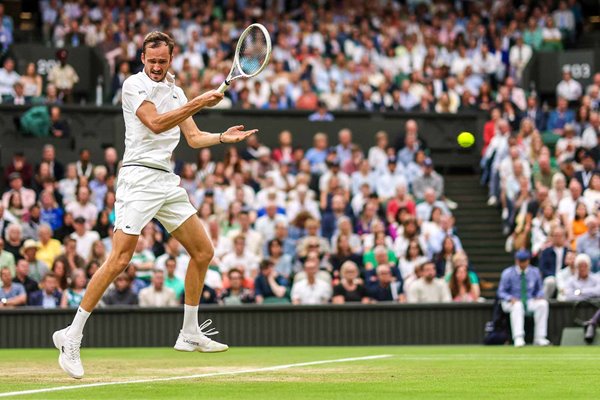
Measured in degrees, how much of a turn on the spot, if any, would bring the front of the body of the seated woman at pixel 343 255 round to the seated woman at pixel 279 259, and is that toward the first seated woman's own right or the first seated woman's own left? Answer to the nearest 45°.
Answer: approximately 90° to the first seated woman's own right

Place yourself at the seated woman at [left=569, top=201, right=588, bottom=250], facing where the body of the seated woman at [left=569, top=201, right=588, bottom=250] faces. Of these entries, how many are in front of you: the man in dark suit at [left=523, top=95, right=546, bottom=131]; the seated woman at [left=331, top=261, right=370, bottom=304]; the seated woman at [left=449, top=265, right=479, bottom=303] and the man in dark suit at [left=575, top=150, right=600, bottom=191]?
2

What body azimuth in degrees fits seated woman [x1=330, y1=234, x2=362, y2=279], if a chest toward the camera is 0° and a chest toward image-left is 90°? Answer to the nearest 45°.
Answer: approximately 0°

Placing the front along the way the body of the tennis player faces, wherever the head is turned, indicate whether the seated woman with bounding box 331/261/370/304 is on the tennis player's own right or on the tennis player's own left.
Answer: on the tennis player's own left

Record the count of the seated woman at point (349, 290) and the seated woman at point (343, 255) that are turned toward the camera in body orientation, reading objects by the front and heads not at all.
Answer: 2

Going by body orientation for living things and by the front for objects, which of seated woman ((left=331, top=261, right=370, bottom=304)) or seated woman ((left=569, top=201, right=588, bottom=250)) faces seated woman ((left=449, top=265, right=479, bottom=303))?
seated woman ((left=569, top=201, right=588, bottom=250))

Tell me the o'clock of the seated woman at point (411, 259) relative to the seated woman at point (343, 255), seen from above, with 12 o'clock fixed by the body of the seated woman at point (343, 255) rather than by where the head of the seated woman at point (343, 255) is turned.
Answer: the seated woman at point (411, 259) is roughly at 9 o'clock from the seated woman at point (343, 255).

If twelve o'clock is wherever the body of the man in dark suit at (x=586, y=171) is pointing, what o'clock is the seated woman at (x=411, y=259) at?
The seated woman is roughly at 12 o'clock from the man in dark suit.

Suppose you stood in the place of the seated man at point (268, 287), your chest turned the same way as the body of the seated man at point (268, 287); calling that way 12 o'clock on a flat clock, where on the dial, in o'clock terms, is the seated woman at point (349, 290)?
the seated woman at point (349, 290) is roughly at 9 o'clock from the seated man at point (268, 287).

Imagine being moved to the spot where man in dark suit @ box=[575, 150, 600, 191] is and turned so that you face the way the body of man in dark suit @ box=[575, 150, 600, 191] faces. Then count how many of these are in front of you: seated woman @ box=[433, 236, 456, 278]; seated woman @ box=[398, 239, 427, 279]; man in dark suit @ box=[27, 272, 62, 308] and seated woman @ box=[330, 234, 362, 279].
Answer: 4
